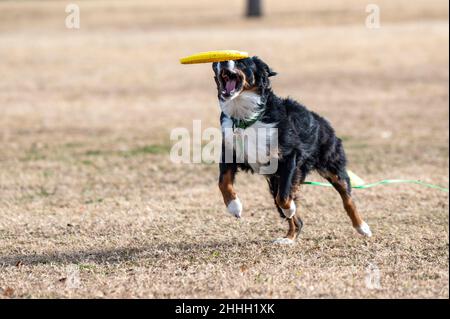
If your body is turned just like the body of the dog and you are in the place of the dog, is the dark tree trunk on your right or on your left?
on your right
